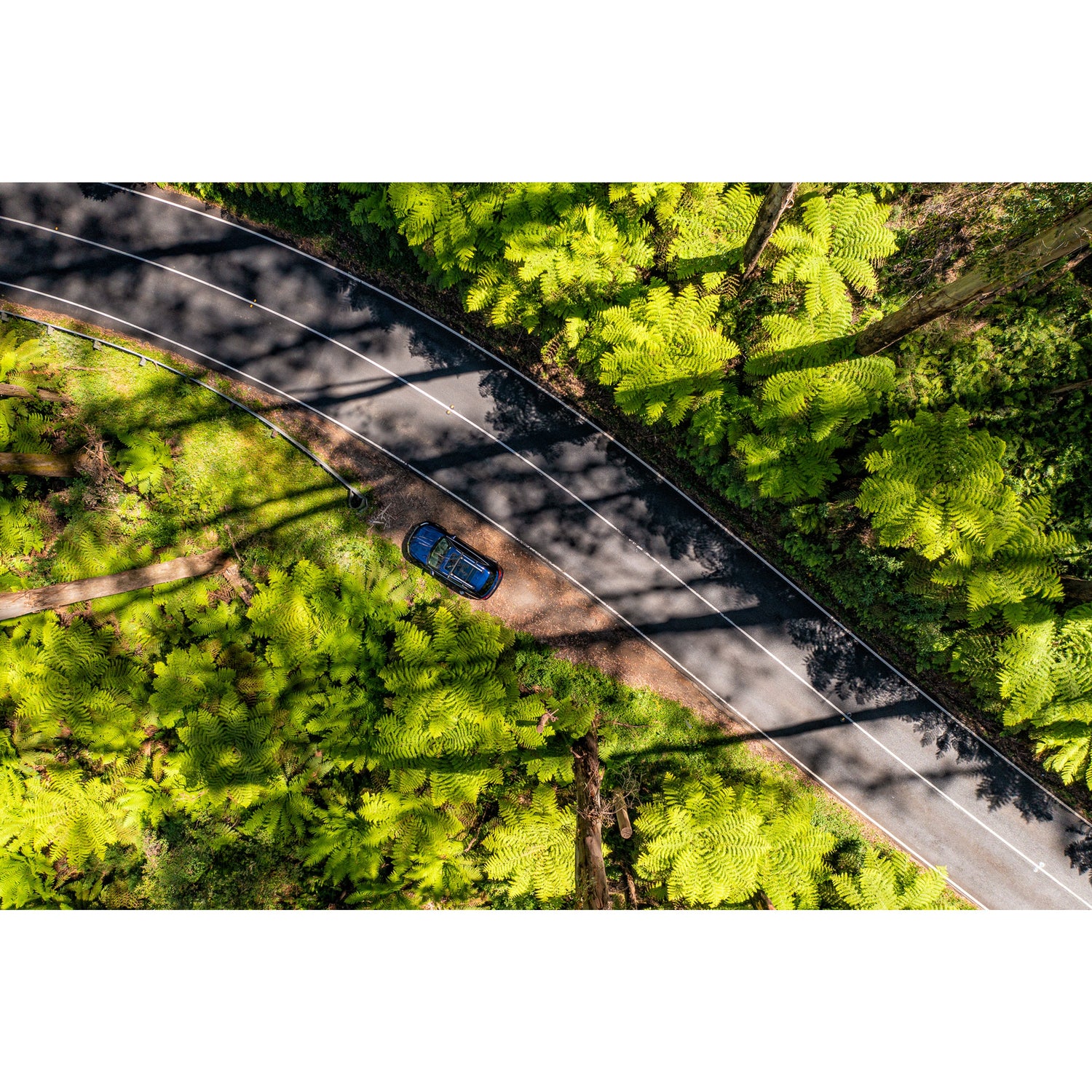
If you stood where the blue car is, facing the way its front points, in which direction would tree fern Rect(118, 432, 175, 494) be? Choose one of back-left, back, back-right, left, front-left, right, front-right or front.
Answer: front-left

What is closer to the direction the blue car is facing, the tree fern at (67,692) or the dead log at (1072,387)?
the tree fern

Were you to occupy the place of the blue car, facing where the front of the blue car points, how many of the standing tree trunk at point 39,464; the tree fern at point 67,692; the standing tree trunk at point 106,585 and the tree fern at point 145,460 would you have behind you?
0

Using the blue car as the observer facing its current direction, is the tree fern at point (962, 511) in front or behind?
behind

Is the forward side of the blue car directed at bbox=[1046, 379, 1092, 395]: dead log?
no

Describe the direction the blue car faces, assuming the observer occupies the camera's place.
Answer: facing away from the viewer and to the left of the viewer
